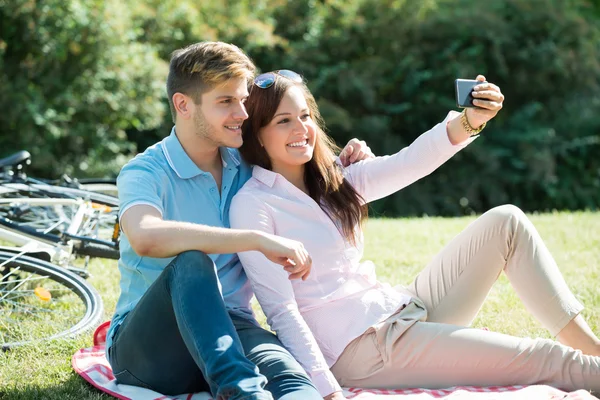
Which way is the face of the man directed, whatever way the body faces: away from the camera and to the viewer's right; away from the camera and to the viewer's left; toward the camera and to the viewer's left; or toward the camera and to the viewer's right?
toward the camera and to the viewer's right

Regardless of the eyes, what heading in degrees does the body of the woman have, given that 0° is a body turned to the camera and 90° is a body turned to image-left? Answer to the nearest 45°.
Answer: approximately 315°

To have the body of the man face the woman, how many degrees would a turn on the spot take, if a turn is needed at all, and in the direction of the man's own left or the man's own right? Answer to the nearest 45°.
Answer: approximately 45° to the man's own left

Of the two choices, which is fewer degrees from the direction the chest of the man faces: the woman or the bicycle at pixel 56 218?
the woman

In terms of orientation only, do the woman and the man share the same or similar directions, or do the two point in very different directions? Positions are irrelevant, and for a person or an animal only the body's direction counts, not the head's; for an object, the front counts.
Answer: same or similar directions

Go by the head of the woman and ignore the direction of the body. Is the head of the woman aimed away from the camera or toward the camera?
toward the camera

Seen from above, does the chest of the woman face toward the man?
no

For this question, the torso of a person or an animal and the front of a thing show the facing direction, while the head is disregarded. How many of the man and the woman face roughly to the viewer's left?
0

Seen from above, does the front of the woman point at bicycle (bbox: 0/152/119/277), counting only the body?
no

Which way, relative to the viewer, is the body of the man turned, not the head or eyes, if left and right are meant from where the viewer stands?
facing the viewer and to the right of the viewer
